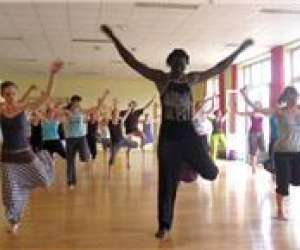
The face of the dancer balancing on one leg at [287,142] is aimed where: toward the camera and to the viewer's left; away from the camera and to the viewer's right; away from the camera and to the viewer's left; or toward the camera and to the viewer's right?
toward the camera and to the viewer's left

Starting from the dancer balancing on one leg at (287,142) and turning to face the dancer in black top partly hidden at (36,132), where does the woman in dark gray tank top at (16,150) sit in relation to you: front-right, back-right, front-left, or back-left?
front-left

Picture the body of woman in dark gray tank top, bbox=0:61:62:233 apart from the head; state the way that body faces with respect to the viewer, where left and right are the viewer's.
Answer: facing the viewer

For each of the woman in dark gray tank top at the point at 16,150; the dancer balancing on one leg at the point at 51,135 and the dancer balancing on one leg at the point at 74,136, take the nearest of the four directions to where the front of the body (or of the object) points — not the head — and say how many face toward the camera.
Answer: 3

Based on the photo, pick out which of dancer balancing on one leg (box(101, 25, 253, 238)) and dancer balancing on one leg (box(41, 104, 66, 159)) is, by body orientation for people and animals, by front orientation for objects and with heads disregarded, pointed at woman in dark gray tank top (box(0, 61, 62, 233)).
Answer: dancer balancing on one leg (box(41, 104, 66, 159))

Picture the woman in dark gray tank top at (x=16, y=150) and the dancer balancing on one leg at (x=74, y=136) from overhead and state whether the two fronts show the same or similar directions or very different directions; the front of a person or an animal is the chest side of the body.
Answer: same or similar directions

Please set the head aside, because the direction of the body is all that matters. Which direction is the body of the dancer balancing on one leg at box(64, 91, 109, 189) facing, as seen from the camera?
toward the camera

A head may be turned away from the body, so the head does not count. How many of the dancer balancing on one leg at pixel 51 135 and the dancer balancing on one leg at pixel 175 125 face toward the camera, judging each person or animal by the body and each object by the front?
2
